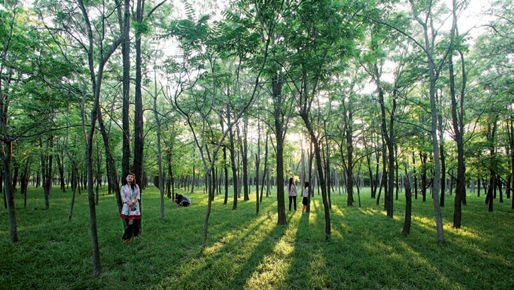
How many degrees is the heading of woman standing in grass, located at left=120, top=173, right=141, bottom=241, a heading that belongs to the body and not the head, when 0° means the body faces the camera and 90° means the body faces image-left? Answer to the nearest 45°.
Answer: approximately 0°

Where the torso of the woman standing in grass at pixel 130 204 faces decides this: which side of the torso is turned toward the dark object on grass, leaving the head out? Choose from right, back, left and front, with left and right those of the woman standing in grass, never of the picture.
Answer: back

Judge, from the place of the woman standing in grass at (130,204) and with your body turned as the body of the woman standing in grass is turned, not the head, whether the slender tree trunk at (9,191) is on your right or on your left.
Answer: on your right
